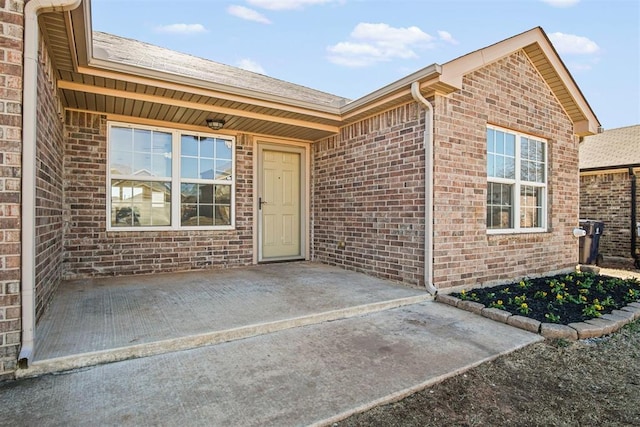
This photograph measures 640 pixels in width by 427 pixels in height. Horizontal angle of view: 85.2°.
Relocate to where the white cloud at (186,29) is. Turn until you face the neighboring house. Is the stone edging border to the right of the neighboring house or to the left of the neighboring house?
right

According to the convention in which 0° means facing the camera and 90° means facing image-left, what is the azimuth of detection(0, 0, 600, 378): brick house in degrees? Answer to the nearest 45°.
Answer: approximately 315°

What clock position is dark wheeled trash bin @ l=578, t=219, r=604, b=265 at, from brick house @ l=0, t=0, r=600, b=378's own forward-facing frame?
The dark wheeled trash bin is roughly at 10 o'clock from the brick house.

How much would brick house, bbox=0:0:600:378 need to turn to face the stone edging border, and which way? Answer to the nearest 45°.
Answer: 0° — it already faces it

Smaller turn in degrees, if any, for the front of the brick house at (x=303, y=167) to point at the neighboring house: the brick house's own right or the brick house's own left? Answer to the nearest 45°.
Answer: approximately 90° to the brick house's own left
